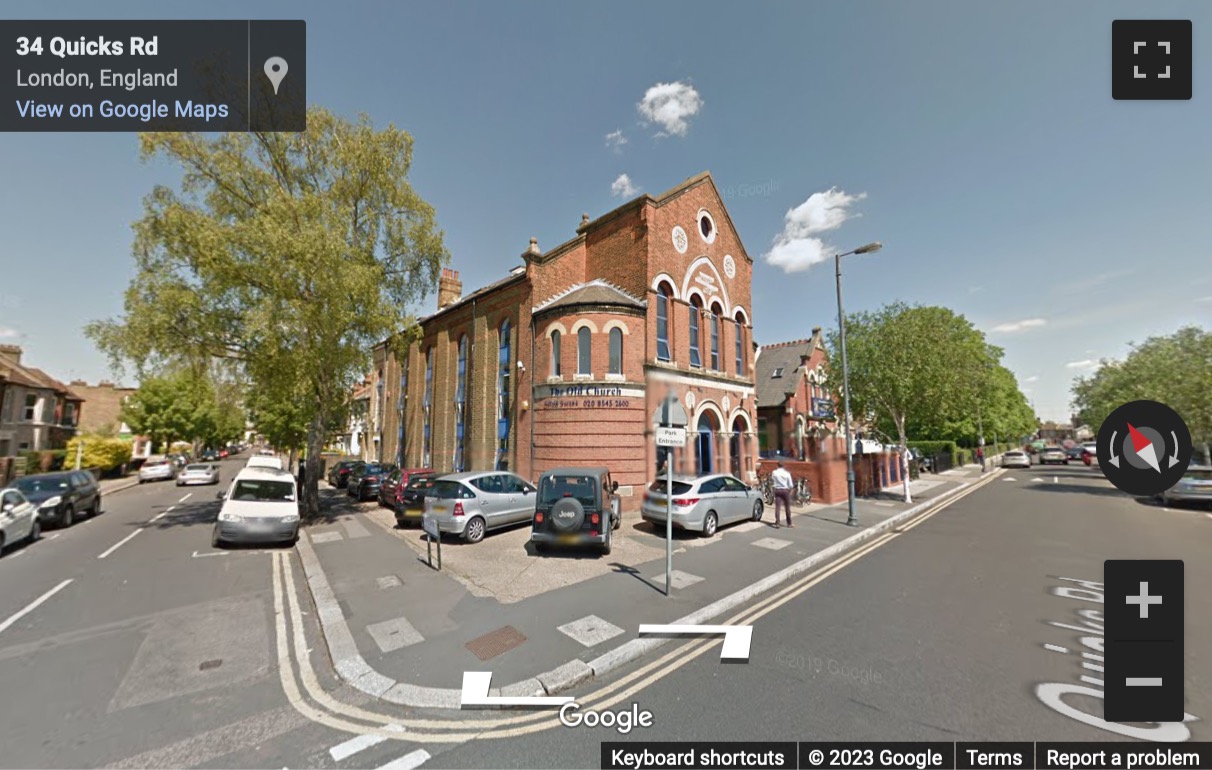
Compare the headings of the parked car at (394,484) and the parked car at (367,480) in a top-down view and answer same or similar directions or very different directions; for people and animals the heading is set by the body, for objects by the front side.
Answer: same or similar directions

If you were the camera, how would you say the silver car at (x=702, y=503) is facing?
facing away from the viewer and to the right of the viewer

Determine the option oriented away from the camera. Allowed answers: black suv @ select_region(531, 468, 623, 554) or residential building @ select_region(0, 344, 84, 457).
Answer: the black suv

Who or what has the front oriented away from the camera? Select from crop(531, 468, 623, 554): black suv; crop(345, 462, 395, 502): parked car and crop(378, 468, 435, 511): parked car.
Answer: the black suv

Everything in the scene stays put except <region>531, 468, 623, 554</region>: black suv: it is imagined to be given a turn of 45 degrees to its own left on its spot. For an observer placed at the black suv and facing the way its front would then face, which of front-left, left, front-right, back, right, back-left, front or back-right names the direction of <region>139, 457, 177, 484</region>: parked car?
front

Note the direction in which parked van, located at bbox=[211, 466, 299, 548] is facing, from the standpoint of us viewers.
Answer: facing the viewer

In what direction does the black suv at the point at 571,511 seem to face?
away from the camera

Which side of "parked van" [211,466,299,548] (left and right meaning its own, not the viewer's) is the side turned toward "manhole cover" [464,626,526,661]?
front

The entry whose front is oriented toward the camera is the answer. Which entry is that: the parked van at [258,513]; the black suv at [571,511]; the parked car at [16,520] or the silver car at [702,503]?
the parked van at [258,513]

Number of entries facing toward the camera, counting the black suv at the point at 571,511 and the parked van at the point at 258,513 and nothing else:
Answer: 1

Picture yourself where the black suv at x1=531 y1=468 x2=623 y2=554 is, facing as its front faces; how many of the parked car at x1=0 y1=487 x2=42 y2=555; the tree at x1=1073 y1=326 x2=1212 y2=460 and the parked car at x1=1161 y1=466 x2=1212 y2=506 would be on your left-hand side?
1
